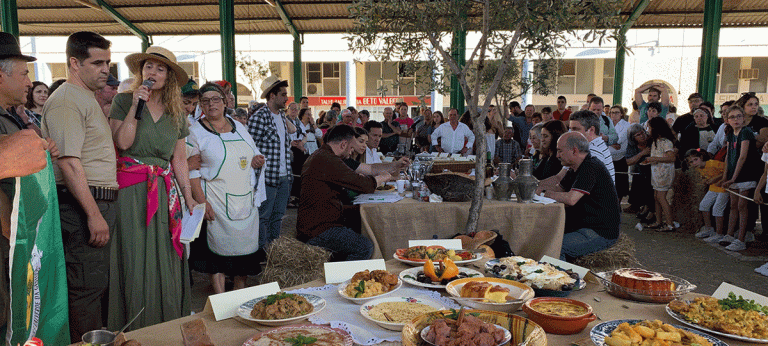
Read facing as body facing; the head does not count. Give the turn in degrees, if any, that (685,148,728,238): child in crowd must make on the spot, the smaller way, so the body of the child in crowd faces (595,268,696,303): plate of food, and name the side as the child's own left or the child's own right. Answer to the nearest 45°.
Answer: approximately 45° to the child's own left

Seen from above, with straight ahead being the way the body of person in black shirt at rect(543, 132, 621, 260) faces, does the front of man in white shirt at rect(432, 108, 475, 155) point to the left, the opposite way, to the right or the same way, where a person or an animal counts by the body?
to the left

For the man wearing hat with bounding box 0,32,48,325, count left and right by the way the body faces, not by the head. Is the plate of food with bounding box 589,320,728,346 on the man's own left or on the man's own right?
on the man's own right

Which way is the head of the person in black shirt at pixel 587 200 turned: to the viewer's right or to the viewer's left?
to the viewer's left

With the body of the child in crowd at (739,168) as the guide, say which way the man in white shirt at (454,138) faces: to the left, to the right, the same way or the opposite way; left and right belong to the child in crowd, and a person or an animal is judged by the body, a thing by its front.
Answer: to the left

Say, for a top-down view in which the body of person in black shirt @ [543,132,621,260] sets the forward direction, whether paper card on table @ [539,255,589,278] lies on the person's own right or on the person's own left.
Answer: on the person's own left

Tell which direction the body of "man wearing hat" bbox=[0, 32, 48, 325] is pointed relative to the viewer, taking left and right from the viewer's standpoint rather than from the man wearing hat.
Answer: facing to the right of the viewer

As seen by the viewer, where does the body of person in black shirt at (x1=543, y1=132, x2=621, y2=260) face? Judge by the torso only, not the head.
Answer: to the viewer's left

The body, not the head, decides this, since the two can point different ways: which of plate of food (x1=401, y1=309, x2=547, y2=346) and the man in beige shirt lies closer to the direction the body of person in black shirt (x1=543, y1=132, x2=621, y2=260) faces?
the man in beige shirt

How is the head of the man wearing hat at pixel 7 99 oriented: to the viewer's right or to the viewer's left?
to the viewer's right

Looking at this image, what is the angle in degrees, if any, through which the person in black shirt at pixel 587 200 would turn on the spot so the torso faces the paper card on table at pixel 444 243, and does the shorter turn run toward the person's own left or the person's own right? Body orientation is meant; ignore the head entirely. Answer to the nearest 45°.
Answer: approximately 45° to the person's own left
